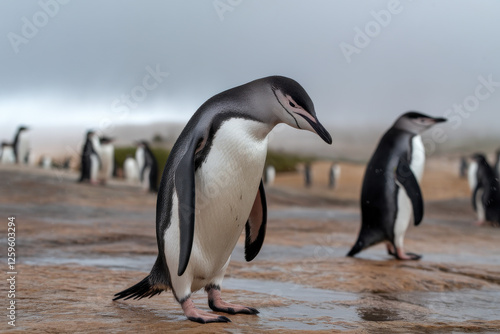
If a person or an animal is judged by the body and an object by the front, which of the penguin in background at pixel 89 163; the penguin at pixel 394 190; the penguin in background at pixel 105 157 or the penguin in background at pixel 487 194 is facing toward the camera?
the penguin in background at pixel 105 157

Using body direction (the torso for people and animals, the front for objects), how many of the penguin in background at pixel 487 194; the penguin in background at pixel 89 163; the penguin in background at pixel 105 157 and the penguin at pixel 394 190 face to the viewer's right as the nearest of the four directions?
2

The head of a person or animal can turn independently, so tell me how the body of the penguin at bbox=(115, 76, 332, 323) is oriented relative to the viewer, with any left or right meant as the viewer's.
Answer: facing the viewer and to the right of the viewer

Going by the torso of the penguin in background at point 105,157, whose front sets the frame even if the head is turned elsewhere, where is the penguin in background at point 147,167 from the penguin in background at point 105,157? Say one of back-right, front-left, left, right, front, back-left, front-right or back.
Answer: front-left

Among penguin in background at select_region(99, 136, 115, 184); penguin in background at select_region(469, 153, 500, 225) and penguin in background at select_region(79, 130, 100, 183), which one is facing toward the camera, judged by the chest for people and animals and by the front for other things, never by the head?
penguin in background at select_region(99, 136, 115, 184)

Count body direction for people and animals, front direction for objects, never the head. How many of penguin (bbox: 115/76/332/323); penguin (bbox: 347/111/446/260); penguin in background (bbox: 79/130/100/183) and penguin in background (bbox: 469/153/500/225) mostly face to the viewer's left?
1

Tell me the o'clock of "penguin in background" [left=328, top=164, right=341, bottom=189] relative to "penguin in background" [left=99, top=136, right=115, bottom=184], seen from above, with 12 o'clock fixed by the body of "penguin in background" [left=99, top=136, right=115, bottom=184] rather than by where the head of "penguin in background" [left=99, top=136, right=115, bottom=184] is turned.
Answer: "penguin in background" [left=328, top=164, right=341, bottom=189] is roughly at 8 o'clock from "penguin in background" [left=99, top=136, right=115, bottom=184].

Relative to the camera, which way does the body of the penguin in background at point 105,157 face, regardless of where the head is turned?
toward the camera

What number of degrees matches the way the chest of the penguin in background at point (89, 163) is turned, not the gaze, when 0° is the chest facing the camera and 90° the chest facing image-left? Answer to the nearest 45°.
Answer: approximately 270°

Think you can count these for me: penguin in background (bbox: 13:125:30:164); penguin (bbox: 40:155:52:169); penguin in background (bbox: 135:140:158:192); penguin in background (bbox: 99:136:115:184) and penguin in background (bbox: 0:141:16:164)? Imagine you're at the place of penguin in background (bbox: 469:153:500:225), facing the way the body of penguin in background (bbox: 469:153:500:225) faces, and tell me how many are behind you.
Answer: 0

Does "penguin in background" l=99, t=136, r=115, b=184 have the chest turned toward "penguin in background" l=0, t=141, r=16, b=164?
no

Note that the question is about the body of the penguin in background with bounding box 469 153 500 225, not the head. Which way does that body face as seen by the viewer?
to the viewer's left

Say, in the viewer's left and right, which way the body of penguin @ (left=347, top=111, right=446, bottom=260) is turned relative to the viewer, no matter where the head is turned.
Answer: facing to the right of the viewer

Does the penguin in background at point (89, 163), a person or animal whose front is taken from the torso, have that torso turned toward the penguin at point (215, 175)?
no
